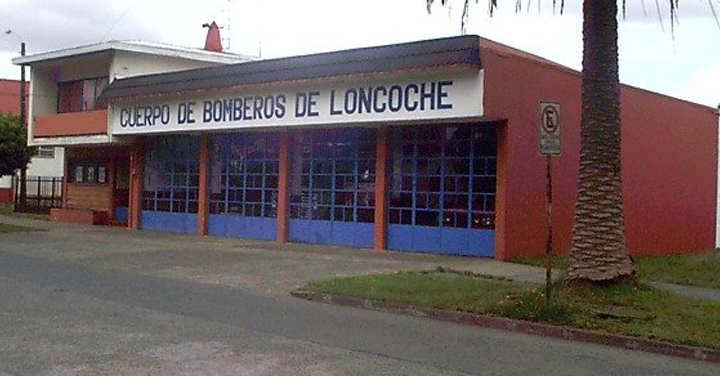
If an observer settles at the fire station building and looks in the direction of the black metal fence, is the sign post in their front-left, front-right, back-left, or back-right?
back-left

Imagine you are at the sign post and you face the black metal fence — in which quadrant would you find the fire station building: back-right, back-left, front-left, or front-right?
front-right

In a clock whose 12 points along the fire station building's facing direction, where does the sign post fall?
The sign post is roughly at 10 o'clock from the fire station building.

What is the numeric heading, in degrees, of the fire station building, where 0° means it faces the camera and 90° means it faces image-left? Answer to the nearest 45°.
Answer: approximately 45°

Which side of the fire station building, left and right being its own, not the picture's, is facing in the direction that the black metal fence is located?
right

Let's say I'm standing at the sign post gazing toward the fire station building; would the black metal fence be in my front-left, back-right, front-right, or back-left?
front-left
